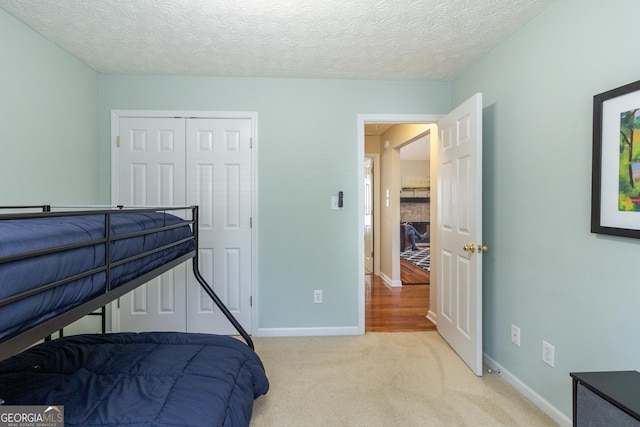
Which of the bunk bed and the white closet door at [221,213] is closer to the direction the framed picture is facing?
the bunk bed

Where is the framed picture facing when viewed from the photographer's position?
facing the viewer and to the left of the viewer

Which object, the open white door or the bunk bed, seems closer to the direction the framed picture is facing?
the bunk bed

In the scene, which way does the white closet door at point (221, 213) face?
toward the camera

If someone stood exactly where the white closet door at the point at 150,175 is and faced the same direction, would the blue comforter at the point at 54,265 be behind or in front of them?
in front

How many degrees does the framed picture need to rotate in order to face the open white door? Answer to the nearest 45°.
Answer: approximately 90° to its right

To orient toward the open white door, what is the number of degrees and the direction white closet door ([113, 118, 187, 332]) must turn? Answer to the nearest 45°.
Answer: approximately 45° to its left

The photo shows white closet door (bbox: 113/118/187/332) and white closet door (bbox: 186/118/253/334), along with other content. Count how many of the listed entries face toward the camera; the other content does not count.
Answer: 2

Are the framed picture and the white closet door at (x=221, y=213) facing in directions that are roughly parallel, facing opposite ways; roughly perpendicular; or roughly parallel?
roughly perpendicular

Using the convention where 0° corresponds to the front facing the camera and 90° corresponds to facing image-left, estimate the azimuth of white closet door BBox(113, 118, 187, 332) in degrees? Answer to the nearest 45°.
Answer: approximately 0°
